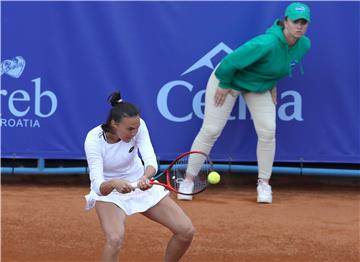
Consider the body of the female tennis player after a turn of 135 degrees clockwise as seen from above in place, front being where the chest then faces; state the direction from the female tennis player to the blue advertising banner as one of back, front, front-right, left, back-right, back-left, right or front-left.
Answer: right

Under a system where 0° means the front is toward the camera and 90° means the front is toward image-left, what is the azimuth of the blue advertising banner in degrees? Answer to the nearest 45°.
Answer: approximately 0°

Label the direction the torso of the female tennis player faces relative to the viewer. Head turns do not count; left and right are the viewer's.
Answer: facing the viewer and to the right of the viewer

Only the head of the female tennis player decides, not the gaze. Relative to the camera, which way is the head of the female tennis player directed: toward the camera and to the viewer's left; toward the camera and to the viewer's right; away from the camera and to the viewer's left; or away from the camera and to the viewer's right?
toward the camera and to the viewer's right
